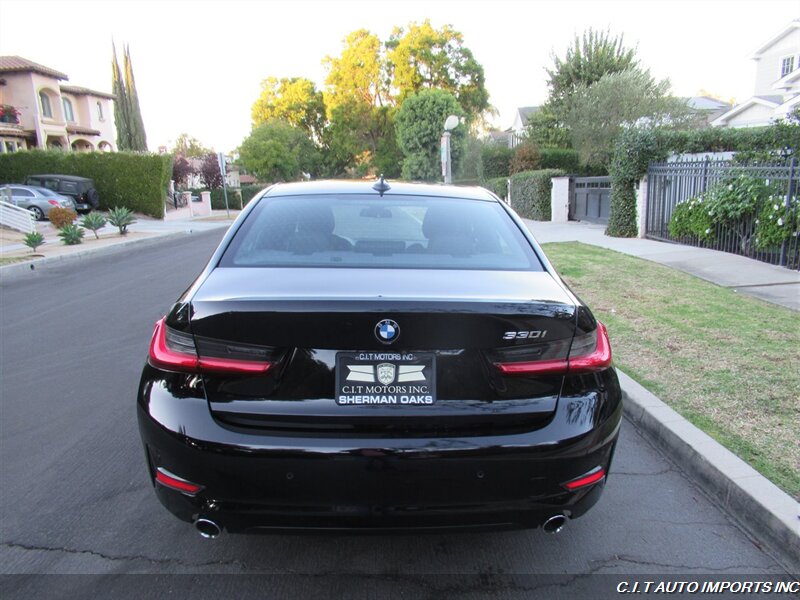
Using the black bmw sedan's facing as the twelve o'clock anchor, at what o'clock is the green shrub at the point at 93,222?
The green shrub is roughly at 11 o'clock from the black bmw sedan.

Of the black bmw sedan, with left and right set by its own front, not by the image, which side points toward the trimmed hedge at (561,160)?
front

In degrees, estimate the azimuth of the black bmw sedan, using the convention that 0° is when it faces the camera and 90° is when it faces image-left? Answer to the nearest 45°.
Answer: approximately 180°

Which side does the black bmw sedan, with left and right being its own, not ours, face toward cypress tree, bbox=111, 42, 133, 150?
front

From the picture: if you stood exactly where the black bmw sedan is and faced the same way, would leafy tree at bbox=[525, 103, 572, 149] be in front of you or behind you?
in front

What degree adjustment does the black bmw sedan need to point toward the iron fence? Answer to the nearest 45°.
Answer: approximately 45° to its right

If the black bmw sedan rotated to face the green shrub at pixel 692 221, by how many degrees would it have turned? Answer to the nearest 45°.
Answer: approximately 45° to its right

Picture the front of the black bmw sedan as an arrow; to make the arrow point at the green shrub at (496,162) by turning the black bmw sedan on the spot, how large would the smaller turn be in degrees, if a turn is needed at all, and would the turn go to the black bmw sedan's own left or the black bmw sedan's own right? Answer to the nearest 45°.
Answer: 0° — it already faces it

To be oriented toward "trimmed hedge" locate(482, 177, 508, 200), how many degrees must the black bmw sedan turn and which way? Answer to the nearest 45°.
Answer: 0° — it already faces it

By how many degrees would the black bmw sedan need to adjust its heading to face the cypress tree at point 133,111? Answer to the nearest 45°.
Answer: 0° — it already faces it

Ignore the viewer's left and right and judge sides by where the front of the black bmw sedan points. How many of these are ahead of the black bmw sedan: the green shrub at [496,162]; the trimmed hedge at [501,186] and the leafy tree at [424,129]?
3

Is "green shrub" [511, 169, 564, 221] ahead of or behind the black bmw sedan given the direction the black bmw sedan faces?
ahead

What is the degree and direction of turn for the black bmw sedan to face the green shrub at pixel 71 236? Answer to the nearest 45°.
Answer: approximately 45° to its left

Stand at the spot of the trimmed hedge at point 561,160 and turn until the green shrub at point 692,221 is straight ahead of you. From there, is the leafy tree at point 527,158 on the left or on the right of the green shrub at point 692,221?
right
